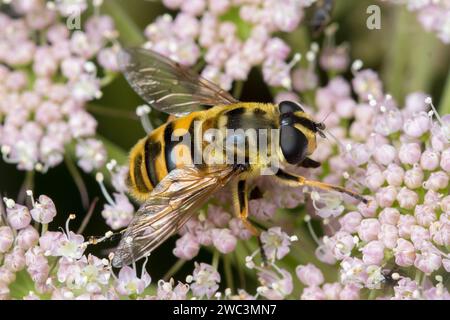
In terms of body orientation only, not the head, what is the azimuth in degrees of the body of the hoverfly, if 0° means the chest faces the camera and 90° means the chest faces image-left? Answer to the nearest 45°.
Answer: approximately 270°

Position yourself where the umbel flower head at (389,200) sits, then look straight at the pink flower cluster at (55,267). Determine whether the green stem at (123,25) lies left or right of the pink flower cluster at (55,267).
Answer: right

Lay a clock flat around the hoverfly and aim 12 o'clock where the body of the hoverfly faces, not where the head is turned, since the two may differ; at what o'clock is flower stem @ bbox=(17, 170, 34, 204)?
The flower stem is roughly at 7 o'clock from the hoverfly.

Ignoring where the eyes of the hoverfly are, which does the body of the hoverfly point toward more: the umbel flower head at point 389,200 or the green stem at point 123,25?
the umbel flower head

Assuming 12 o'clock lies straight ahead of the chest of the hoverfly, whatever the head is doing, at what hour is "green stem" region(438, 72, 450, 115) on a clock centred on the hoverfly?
The green stem is roughly at 11 o'clock from the hoverfly.

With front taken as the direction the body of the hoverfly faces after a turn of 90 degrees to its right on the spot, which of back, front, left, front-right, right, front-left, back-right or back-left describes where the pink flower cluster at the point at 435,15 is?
back-left

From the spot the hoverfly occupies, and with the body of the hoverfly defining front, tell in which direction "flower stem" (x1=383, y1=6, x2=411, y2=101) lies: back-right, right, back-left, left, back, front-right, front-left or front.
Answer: front-left

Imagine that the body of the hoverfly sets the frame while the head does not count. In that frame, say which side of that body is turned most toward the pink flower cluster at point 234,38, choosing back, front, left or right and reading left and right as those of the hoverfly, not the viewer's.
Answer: left

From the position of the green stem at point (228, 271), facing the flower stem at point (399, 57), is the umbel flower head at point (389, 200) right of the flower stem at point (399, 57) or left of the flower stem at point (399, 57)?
right

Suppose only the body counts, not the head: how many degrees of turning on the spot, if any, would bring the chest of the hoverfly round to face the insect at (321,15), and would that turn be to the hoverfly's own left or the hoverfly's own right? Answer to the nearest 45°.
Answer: approximately 45° to the hoverfly's own left

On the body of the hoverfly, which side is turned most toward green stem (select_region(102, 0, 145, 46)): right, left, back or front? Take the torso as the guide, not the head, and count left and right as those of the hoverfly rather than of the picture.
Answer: left
